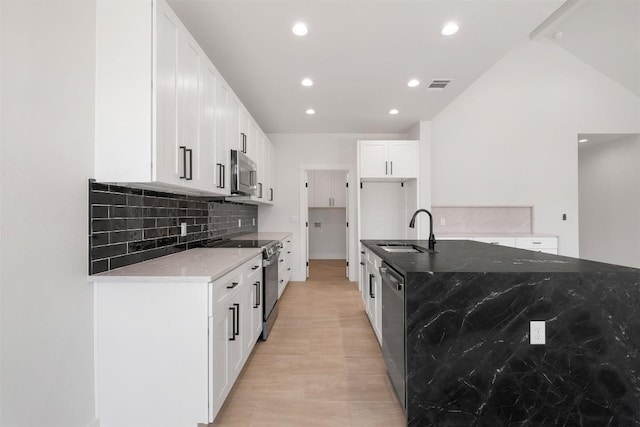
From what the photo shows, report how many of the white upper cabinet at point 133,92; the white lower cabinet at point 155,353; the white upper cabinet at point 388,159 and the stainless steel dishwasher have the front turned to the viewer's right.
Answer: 2

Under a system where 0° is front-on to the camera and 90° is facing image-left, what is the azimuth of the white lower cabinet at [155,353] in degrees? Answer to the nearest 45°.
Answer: approximately 270°

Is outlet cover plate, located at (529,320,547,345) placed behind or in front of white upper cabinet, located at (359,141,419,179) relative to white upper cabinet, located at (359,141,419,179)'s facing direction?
in front

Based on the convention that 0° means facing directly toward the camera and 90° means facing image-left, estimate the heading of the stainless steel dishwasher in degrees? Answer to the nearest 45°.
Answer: approximately 90°

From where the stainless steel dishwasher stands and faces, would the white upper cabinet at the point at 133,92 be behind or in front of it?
in front

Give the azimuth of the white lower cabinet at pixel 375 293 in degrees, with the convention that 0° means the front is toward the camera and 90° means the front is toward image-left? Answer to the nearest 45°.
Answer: approximately 90°

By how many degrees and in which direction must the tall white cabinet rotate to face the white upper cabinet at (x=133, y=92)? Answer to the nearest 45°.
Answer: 0° — it already faces it

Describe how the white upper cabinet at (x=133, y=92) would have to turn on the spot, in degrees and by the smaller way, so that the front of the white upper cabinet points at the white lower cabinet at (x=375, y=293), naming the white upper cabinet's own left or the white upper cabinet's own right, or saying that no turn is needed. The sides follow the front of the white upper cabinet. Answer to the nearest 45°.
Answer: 0° — it already faces it

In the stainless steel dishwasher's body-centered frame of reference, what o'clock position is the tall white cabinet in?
The tall white cabinet is roughly at 3 o'clock from the stainless steel dishwasher.
